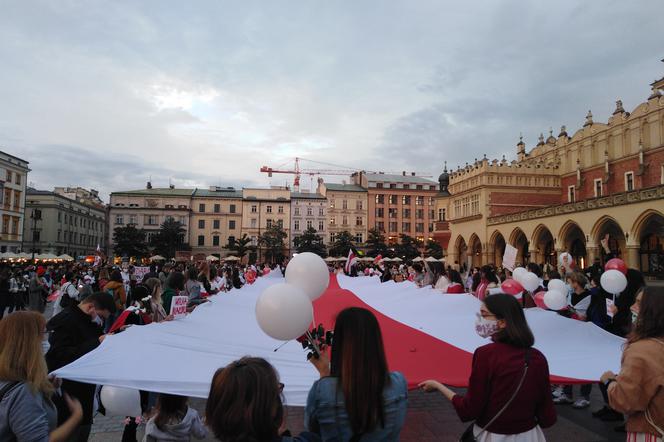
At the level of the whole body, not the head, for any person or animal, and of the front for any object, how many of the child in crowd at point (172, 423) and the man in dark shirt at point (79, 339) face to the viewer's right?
1

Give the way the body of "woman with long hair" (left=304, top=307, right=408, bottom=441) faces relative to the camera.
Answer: away from the camera

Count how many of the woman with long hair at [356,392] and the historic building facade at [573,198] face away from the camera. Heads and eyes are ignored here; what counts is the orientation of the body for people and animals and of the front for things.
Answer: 1

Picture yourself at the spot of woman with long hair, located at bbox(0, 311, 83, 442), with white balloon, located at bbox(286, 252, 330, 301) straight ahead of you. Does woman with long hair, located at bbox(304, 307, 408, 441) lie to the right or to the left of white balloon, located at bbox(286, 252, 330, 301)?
right

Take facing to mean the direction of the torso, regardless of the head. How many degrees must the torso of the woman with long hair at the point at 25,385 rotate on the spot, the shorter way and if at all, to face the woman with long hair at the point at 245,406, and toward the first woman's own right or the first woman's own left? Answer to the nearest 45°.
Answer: approximately 90° to the first woman's own right

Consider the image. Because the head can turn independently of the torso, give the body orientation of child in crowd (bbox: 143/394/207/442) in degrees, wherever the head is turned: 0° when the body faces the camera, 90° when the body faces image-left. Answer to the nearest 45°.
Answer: approximately 180°

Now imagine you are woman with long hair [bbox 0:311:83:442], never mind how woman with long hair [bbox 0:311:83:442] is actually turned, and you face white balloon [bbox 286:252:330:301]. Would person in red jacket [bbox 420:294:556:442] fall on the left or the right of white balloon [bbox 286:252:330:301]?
right

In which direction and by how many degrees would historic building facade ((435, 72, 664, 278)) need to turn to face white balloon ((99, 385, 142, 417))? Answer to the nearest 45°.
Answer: approximately 45° to its left

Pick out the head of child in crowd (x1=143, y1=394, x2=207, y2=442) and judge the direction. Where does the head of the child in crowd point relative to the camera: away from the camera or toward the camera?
away from the camera

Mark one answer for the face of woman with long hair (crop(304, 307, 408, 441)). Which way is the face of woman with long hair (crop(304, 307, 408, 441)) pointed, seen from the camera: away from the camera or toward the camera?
away from the camera

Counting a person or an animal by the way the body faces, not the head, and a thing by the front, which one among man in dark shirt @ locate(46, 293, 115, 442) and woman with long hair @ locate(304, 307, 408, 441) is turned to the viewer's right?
the man in dark shirt

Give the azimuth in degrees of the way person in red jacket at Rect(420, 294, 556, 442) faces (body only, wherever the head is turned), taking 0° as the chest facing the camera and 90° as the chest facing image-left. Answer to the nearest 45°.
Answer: approximately 135°

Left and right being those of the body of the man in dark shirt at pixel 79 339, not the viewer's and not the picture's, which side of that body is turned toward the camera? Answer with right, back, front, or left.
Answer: right

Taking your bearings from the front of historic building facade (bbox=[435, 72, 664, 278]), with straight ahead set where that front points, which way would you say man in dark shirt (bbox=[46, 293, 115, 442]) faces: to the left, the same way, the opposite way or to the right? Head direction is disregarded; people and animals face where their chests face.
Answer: the opposite way

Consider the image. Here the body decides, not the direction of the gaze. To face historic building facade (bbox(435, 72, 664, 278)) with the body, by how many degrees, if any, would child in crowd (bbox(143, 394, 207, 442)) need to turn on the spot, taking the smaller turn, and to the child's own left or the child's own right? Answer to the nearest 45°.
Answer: approximately 45° to the child's own right
